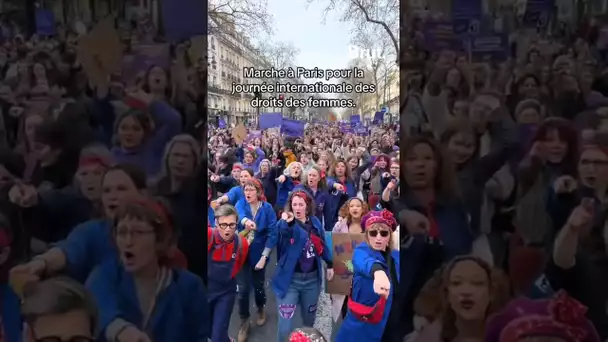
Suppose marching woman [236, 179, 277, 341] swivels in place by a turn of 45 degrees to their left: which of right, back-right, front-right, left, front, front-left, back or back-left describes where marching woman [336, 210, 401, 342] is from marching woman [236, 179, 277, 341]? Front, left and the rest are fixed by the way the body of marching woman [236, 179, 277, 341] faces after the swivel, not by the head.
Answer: front-left

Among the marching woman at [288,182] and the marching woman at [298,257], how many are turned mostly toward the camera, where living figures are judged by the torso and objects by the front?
2

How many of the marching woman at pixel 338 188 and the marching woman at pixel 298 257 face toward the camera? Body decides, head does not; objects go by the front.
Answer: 2
